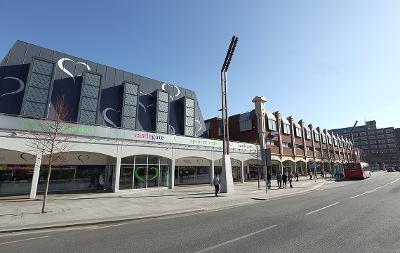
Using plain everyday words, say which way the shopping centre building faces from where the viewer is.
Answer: facing the viewer and to the right of the viewer

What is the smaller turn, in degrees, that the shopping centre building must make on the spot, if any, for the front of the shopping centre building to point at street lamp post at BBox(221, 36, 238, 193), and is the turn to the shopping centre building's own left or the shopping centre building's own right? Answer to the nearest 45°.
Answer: approximately 45° to the shopping centre building's own left
